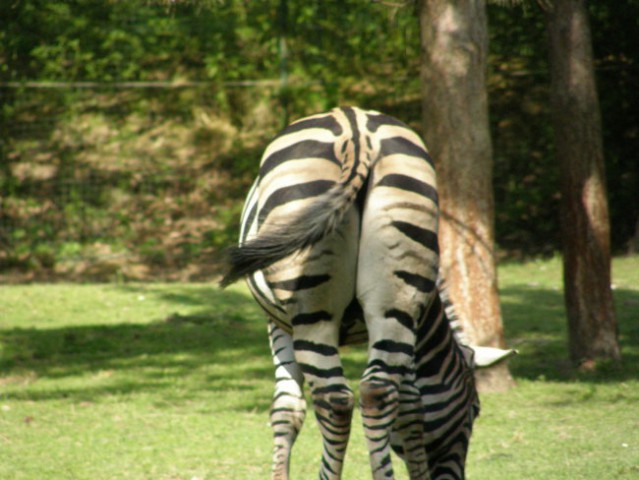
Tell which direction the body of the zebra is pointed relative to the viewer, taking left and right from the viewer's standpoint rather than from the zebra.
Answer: facing away from the viewer

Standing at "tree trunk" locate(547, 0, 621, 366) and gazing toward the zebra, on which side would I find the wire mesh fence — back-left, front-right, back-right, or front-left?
back-right

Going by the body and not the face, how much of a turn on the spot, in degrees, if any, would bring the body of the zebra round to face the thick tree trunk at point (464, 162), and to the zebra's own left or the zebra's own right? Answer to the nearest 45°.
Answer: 0° — it already faces it
